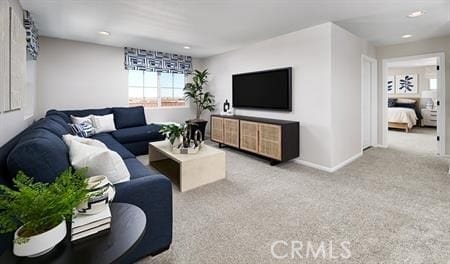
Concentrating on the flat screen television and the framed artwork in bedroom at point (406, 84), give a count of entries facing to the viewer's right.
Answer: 0

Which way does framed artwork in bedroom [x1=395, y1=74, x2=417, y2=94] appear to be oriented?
toward the camera

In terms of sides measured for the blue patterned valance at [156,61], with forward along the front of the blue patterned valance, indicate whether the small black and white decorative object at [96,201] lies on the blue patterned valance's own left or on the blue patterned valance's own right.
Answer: on the blue patterned valance's own right

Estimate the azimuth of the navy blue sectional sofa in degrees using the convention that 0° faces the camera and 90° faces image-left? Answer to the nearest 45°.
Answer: approximately 270°

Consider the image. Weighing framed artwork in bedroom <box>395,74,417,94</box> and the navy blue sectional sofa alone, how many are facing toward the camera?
1

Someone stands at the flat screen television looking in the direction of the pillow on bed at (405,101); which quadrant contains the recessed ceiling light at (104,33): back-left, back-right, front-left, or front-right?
back-left

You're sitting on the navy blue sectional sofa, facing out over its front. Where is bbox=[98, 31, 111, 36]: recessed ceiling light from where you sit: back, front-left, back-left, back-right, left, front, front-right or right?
left

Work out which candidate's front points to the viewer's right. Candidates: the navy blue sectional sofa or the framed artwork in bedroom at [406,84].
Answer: the navy blue sectional sofa

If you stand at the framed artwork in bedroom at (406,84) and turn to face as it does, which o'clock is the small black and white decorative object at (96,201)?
The small black and white decorative object is roughly at 12 o'clock from the framed artwork in bedroom.

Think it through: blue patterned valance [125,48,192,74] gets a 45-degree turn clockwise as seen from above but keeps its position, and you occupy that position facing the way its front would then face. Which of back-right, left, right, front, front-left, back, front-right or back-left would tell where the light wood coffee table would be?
front

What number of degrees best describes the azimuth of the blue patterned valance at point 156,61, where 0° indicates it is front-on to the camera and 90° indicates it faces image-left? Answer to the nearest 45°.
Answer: approximately 315°
